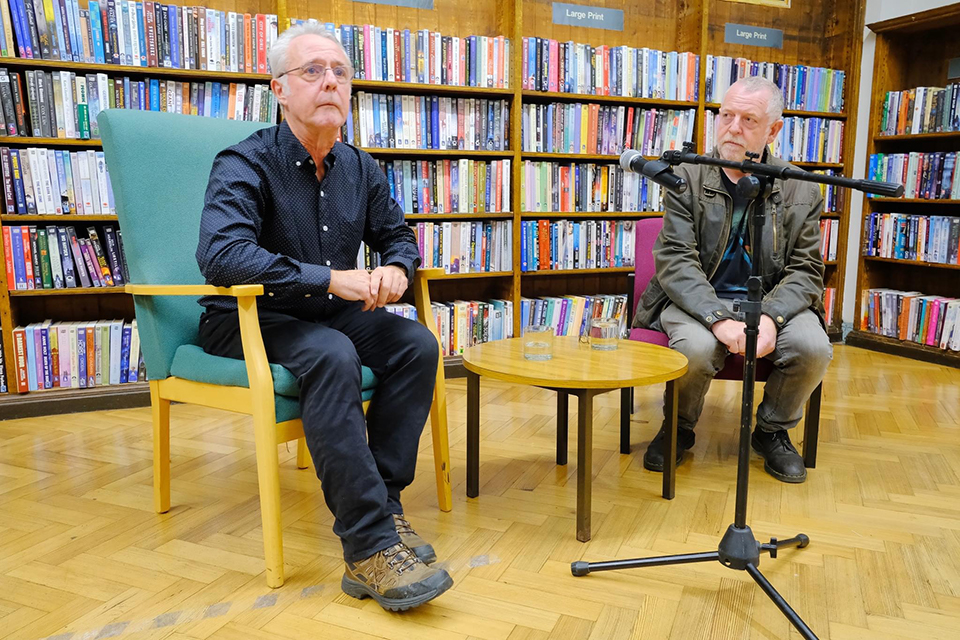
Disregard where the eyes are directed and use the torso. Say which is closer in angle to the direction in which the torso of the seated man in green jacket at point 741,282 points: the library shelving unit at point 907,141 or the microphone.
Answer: the microphone

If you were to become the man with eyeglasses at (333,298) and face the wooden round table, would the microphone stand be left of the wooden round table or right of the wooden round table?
right

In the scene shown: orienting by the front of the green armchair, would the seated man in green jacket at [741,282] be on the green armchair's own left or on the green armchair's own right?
on the green armchair's own left

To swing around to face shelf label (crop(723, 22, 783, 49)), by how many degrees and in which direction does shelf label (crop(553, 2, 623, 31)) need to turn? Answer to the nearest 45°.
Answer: approximately 90° to its left

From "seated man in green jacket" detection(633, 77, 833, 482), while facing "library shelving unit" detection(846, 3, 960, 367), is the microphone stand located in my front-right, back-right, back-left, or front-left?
back-right

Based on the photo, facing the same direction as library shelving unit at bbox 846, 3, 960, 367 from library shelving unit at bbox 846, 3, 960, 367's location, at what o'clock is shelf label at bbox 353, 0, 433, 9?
The shelf label is roughly at 12 o'clock from the library shelving unit.

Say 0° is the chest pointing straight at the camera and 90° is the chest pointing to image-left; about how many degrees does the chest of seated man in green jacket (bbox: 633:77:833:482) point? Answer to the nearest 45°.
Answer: approximately 0°

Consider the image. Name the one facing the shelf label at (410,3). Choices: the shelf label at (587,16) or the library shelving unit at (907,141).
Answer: the library shelving unit

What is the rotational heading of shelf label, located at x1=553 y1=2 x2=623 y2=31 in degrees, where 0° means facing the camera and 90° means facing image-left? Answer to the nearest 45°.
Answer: approximately 315°
